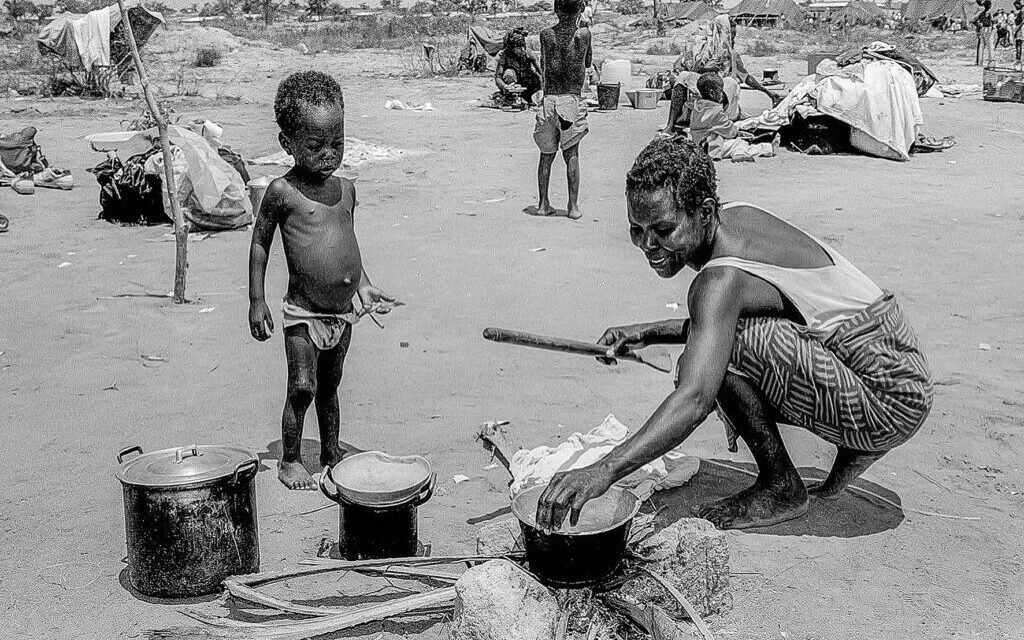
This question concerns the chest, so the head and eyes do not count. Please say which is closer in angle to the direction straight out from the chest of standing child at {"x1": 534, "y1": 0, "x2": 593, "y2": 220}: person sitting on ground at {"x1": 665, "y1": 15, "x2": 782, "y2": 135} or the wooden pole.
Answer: the person sitting on ground

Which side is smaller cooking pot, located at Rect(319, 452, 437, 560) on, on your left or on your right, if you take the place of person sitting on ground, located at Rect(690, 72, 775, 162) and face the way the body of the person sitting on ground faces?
on your right

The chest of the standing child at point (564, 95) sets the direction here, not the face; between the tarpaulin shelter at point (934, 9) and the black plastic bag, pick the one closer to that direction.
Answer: the tarpaulin shelter

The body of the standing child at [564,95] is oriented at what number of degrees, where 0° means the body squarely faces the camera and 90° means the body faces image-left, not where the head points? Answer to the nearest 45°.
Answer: approximately 180°

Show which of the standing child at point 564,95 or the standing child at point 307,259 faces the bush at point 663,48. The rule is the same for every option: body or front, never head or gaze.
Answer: the standing child at point 564,95

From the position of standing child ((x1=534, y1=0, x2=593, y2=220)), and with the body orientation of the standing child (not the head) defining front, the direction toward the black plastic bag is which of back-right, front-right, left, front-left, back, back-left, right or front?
left

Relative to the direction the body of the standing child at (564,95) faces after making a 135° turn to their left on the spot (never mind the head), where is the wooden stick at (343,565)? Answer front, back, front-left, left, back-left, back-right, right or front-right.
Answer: front-left
